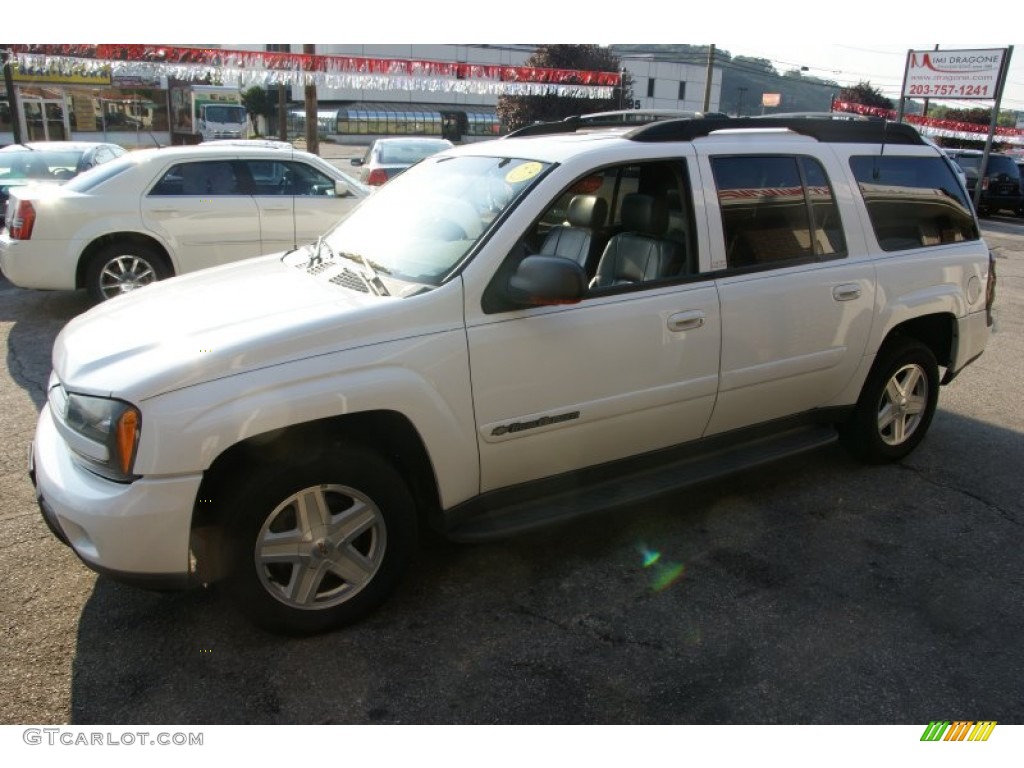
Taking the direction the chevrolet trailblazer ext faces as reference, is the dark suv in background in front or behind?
behind

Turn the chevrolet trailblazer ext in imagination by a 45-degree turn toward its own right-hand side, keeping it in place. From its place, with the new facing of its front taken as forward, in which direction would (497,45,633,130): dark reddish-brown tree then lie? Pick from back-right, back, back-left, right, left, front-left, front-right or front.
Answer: right

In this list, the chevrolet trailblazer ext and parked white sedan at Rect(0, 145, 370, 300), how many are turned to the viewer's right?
1

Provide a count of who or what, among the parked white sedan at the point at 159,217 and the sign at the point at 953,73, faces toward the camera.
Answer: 1

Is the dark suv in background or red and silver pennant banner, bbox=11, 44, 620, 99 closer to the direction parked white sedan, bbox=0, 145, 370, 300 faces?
the dark suv in background

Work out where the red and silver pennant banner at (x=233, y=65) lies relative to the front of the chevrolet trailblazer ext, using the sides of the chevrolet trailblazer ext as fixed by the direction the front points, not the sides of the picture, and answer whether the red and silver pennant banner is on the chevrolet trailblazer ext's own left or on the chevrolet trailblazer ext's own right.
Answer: on the chevrolet trailblazer ext's own right

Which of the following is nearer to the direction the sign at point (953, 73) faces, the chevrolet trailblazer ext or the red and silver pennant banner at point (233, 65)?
the chevrolet trailblazer ext

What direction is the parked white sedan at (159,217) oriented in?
to the viewer's right

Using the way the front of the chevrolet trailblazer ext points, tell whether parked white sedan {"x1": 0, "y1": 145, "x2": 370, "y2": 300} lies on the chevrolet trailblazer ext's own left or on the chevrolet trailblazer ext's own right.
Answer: on the chevrolet trailblazer ext's own right

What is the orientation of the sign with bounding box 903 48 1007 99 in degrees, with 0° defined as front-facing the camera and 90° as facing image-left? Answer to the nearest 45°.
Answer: approximately 0°
